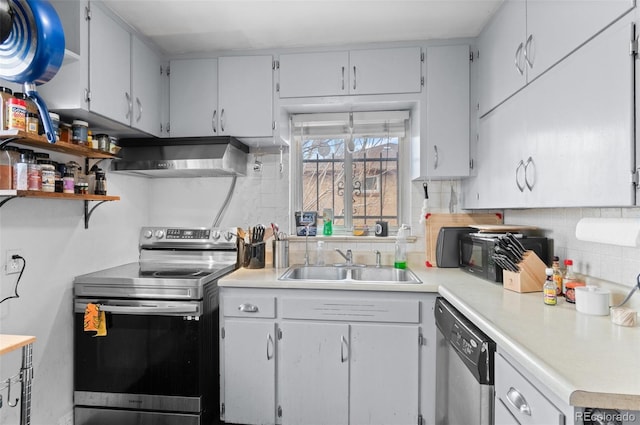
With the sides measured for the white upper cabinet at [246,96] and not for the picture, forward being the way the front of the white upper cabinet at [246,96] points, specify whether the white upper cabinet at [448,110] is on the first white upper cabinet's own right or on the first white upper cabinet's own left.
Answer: on the first white upper cabinet's own left

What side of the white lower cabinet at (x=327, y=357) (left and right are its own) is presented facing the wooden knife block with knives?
left

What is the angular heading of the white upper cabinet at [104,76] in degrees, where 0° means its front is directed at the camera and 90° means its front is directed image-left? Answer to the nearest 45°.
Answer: approximately 315°

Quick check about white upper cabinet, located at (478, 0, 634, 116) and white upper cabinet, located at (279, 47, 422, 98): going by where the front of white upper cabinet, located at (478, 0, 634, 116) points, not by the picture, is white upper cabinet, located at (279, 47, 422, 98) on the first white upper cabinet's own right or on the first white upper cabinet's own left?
on the first white upper cabinet's own right
